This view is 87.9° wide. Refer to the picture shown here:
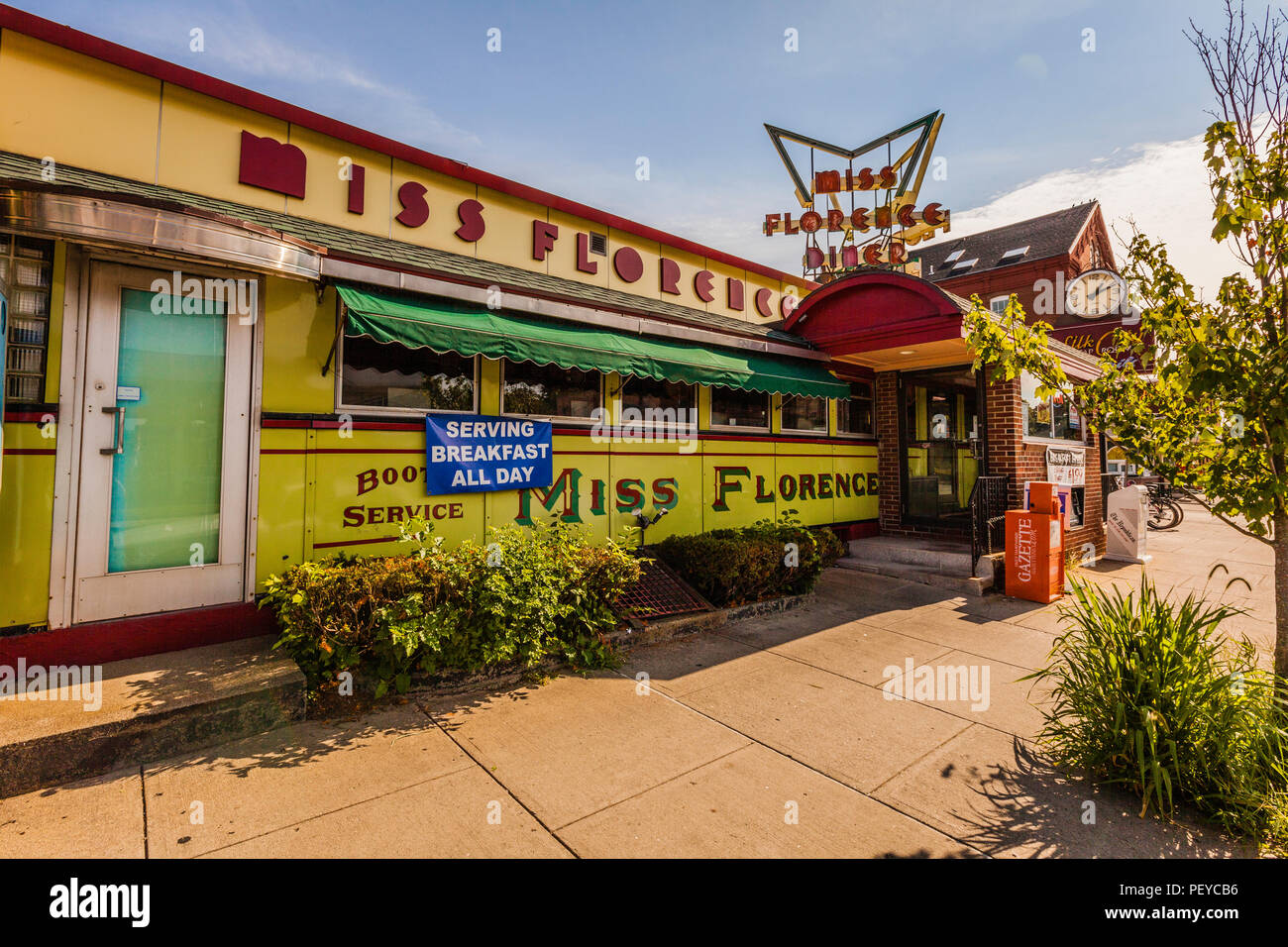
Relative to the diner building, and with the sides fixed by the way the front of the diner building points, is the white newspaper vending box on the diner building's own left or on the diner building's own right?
on the diner building's own left

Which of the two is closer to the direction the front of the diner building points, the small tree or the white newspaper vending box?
the small tree

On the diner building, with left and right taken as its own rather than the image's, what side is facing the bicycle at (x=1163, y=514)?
left

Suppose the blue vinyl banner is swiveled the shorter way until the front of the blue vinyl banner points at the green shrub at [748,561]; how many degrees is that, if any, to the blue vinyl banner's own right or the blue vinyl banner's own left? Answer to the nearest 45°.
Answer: approximately 45° to the blue vinyl banner's own left

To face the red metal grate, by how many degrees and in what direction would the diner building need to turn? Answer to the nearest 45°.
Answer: approximately 45° to its left

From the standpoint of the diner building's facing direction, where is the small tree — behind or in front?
in front

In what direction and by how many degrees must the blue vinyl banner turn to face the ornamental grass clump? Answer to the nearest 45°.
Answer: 0° — it already faces it

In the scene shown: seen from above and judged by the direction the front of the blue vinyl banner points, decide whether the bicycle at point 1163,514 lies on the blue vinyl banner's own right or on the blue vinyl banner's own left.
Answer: on the blue vinyl banner's own left

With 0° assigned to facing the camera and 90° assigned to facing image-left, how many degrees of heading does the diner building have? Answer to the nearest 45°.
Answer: approximately 315°

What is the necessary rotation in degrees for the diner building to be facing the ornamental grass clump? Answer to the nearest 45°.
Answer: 0° — it already faces it

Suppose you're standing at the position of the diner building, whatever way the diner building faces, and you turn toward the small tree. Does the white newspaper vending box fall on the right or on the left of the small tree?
left

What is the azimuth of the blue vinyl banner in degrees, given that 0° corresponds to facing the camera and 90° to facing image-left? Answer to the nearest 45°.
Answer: approximately 315°
